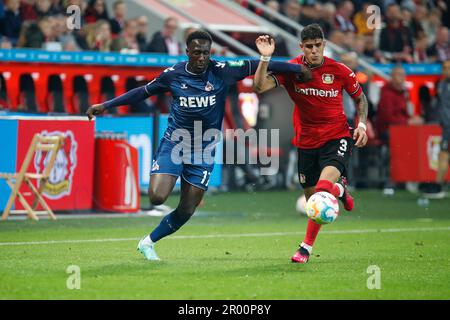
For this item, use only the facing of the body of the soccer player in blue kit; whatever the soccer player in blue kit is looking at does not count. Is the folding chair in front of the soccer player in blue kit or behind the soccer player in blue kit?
behind

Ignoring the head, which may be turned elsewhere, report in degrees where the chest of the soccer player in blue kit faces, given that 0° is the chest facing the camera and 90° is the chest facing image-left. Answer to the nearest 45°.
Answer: approximately 0°

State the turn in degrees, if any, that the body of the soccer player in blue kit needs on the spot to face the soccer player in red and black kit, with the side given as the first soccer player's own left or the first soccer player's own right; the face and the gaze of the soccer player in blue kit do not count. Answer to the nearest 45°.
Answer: approximately 90° to the first soccer player's own left

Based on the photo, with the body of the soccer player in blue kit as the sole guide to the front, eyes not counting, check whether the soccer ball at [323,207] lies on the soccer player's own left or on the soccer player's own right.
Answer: on the soccer player's own left

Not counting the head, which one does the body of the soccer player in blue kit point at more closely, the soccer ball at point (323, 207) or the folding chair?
the soccer ball
